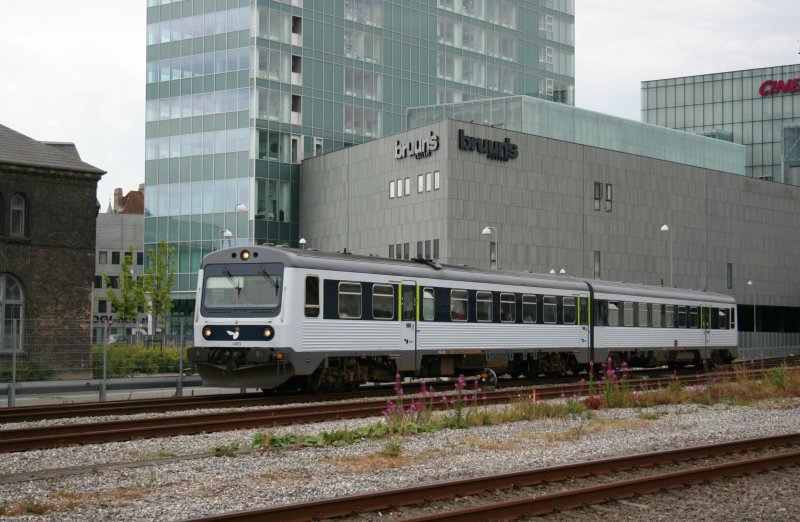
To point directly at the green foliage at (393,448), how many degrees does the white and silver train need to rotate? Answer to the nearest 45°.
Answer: approximately 45° to its left

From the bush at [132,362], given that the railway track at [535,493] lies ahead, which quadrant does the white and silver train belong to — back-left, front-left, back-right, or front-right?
front-left

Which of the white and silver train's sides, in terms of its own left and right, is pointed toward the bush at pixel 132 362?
front

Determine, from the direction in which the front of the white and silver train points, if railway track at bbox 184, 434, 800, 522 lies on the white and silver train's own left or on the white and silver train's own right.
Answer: on the white and silver train's own left

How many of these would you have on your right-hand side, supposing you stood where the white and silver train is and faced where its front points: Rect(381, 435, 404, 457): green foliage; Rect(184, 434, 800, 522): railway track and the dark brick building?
1

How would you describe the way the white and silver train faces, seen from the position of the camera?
facing the viewer and to the left of the viewer

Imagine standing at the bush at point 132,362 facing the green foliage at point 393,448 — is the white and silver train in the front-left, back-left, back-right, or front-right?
front-left

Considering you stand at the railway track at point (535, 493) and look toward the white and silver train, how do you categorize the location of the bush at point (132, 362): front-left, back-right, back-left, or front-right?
front-left

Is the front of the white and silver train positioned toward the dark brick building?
no

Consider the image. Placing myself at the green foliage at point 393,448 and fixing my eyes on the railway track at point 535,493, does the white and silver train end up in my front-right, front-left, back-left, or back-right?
back-left
